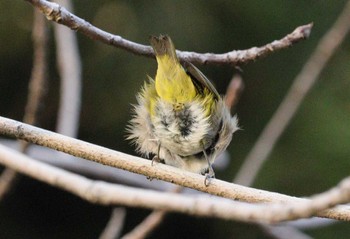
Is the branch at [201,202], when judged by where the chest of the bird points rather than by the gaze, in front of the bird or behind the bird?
behind

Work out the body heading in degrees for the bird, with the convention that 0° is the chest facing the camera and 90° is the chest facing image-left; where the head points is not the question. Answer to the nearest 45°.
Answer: approximately 180°

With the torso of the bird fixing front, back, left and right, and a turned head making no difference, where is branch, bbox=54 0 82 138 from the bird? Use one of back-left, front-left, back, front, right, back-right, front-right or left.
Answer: front-left
